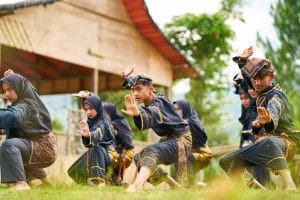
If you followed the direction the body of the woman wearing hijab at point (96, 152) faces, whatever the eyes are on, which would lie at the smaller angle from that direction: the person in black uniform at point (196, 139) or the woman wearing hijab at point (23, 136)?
the woman wearing hijab

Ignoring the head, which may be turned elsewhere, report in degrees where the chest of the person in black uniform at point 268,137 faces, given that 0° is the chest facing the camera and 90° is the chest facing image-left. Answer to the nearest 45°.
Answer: approximately 45°

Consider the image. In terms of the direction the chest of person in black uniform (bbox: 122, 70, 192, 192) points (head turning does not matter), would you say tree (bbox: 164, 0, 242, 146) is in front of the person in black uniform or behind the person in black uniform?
behind
